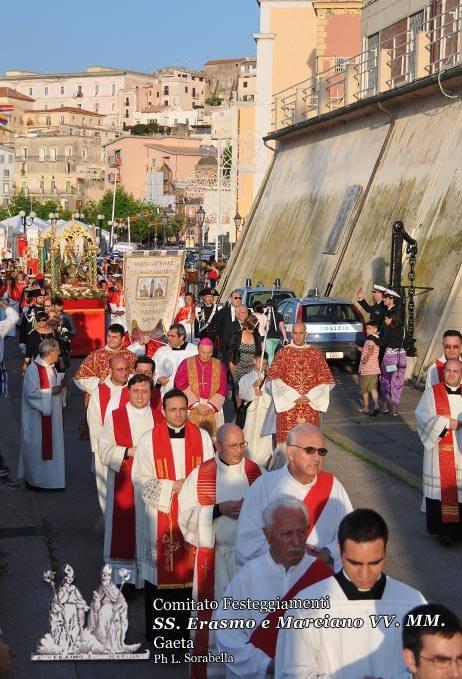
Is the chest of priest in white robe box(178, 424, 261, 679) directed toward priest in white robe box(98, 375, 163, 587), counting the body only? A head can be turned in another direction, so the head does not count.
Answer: no

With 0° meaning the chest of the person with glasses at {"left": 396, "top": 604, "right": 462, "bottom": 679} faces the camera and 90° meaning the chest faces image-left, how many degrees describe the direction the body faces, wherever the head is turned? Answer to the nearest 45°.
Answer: approximately 315°

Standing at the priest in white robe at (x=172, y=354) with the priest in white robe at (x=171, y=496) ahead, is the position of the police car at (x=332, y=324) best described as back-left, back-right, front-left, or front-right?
back-left

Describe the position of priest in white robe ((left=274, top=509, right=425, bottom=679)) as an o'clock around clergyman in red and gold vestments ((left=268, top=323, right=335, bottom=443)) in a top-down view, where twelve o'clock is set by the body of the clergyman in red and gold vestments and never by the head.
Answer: The priest in white robe is roughly at 12 o'clock from the clergyman in red and gold vestments.

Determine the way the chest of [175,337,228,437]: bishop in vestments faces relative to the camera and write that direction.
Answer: toward the camera

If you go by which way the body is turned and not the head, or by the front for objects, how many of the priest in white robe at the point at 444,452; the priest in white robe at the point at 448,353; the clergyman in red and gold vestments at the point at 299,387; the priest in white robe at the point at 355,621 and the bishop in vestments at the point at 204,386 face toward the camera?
5

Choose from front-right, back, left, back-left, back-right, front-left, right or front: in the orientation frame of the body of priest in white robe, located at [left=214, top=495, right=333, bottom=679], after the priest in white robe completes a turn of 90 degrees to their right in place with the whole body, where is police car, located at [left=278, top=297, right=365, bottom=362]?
back-right

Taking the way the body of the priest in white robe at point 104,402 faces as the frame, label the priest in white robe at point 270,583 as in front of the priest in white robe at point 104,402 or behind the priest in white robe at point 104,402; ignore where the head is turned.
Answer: in front

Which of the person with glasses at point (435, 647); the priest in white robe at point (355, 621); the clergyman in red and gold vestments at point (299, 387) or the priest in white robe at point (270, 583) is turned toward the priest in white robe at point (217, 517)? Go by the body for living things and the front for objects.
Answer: the clergyman in red and gold vestments

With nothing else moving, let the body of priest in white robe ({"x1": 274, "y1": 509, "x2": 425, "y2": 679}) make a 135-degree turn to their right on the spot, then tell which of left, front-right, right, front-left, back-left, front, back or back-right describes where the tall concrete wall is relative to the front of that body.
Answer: front-right

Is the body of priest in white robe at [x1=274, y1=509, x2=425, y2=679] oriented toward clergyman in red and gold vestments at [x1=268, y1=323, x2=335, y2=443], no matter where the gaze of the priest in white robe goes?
no

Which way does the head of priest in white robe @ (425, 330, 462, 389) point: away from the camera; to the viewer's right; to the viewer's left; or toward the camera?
toward the camera

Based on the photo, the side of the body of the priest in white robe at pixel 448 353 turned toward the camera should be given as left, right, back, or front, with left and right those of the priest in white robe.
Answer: front

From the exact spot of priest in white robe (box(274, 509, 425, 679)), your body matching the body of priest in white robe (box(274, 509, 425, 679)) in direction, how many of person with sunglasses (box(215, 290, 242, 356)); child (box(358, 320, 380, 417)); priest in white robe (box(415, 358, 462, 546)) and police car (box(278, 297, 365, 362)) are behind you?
4

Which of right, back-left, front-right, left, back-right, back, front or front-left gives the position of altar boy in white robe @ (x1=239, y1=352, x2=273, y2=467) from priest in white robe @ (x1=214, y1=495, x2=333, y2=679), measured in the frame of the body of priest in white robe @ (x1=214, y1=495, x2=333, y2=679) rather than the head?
back-left

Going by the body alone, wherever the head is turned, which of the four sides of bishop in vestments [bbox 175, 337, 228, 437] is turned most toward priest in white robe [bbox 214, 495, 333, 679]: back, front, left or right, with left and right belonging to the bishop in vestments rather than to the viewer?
front

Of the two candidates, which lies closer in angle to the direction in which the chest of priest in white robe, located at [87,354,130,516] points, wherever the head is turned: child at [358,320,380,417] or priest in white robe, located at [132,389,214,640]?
the priest in white robe

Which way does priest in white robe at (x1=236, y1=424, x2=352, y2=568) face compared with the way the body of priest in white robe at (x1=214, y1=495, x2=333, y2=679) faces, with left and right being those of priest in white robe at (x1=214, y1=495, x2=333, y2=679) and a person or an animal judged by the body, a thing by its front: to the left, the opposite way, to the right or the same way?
the same way
